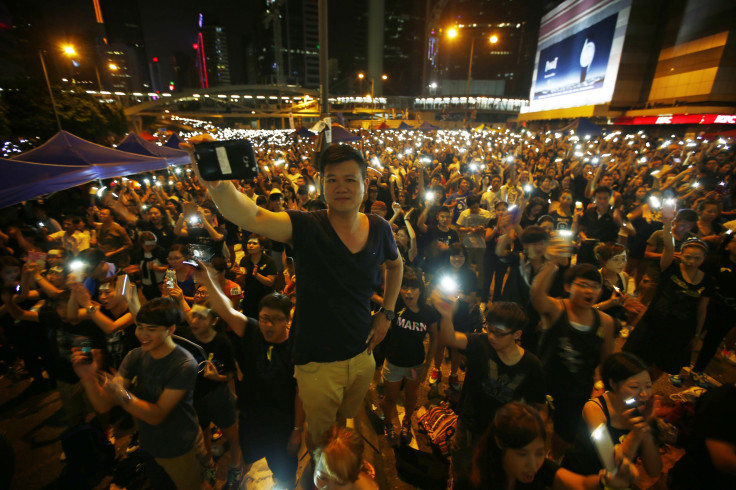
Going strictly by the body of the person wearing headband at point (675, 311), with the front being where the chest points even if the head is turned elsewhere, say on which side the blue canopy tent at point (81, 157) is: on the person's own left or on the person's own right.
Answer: on the person's own right

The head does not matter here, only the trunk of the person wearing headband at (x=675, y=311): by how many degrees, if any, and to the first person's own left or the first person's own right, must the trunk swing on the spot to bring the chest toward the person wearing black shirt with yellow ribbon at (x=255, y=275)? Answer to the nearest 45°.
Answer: approximately 45° to the first person's own right

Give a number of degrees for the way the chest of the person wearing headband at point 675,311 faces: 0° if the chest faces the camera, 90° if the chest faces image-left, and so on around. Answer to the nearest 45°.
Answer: approximately 0°

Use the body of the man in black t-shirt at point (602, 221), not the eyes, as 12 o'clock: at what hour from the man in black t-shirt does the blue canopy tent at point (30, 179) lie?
The blue canopy tent is roughly at 2 o'clock from the man in black t-shirt.

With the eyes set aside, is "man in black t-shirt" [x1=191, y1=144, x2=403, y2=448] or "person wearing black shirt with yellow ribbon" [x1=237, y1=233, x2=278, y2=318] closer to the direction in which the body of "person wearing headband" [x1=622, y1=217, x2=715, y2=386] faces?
the man in black t-shirt

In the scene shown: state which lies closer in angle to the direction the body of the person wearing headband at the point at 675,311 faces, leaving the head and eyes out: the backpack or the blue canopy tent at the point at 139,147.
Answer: the backpack

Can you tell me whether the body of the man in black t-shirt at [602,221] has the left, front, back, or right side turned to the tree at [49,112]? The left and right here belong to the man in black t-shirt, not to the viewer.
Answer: right

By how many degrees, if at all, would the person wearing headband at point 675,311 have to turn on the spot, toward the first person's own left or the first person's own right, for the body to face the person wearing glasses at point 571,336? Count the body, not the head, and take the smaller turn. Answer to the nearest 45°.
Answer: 0° — they already face them

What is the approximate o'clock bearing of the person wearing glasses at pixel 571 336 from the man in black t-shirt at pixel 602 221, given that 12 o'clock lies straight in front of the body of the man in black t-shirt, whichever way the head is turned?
The person wearing glasses is roughly at 12 o'clock from the man in black t-shirt.
